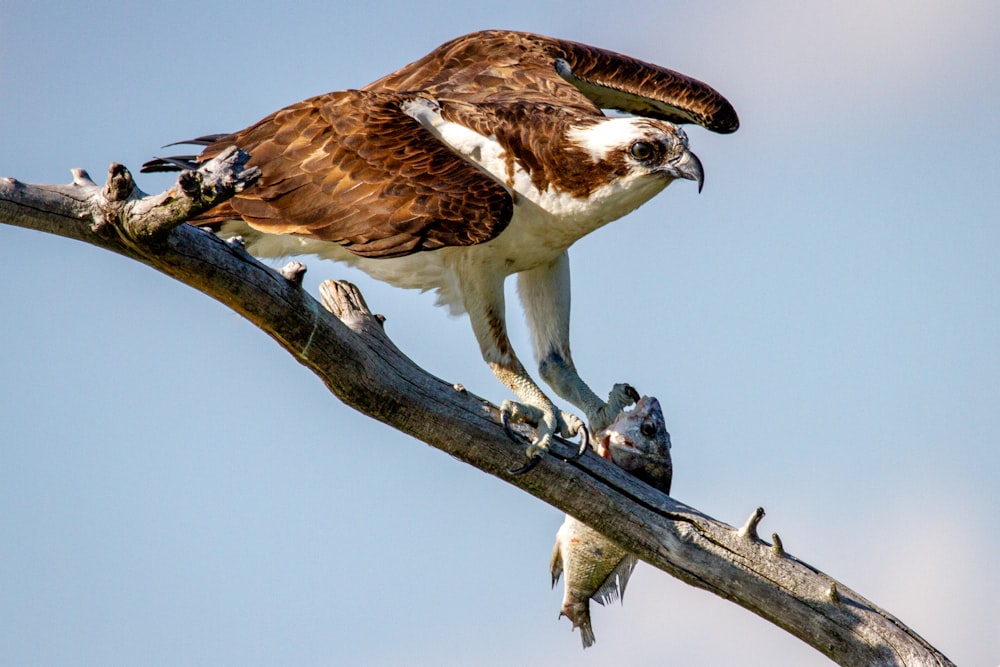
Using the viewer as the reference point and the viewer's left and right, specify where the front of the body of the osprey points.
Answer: facing to the right of the viewer
